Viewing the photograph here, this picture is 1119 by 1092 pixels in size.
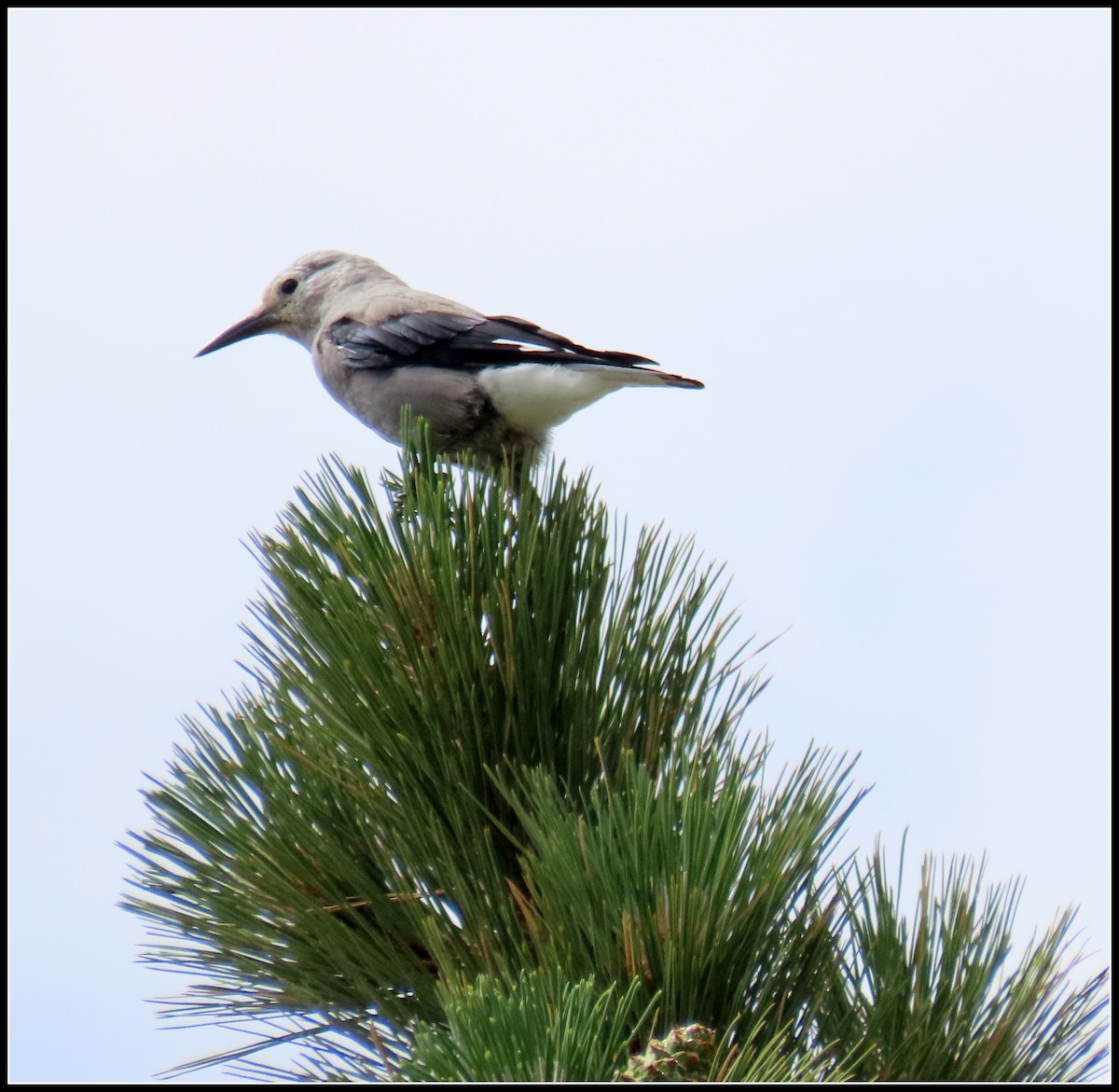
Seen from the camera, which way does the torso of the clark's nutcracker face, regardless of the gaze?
to the viewer's left
